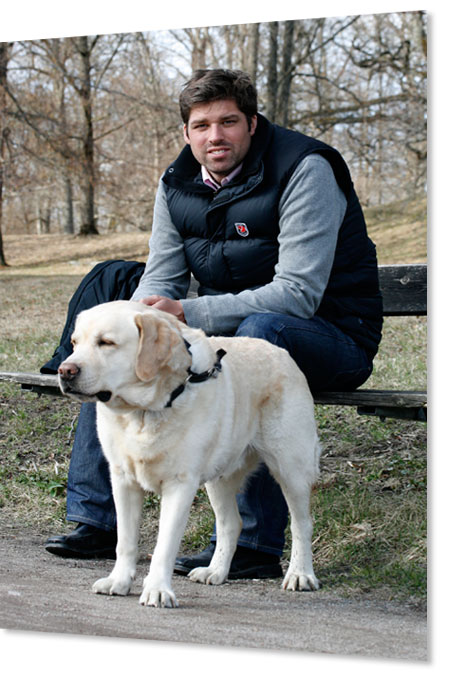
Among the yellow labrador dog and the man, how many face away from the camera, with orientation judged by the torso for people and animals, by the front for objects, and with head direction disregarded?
0

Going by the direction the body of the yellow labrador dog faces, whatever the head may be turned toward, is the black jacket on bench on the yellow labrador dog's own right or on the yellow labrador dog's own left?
on the yellow labrador dog's own right

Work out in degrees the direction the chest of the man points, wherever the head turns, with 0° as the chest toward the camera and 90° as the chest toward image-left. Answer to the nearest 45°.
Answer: approximately 45°

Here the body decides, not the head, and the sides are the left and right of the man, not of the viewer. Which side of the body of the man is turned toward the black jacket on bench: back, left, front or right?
right

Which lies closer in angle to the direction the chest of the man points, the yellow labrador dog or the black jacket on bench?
the yellow labrador dog

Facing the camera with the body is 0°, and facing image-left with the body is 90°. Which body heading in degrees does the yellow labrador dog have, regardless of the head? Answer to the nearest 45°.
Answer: approximately 45°
